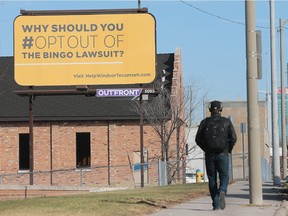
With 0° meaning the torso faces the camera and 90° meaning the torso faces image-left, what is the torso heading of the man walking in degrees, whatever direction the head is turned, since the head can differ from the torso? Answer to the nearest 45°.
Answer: approximately 180°

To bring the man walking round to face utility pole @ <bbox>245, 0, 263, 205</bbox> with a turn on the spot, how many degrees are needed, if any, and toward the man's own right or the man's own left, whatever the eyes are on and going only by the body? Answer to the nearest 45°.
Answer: approximately 45° to the man's own right

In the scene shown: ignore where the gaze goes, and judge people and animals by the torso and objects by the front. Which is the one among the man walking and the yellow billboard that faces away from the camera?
the man walking

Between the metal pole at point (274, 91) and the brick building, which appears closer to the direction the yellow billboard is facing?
the metal pole

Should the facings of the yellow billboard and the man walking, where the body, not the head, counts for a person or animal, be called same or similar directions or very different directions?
very different directions

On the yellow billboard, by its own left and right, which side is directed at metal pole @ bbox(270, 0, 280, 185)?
left

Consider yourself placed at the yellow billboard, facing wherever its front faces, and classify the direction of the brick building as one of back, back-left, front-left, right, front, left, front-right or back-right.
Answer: back

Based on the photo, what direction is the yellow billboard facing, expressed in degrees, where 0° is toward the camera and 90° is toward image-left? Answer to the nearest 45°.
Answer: approximately 0°

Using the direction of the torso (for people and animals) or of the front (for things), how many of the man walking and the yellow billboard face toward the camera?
1
